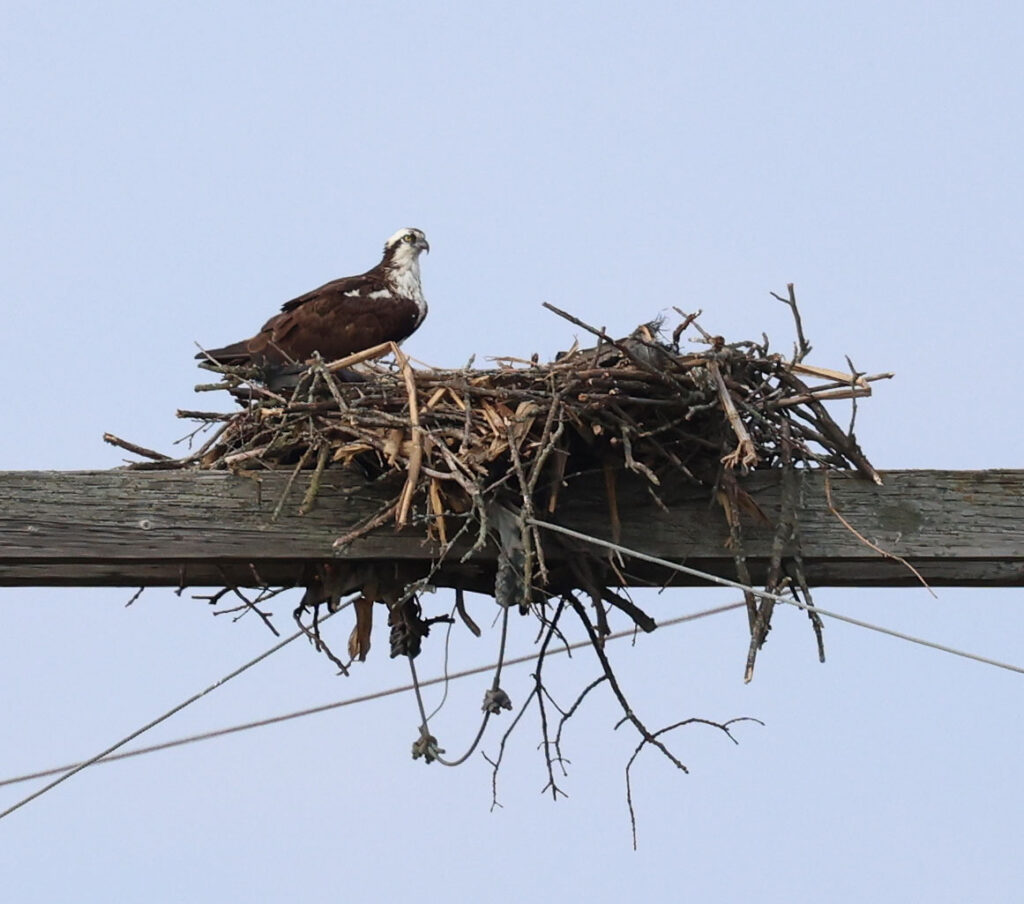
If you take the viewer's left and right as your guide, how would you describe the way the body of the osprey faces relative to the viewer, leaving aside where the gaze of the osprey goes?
facing to the right of the viewer
